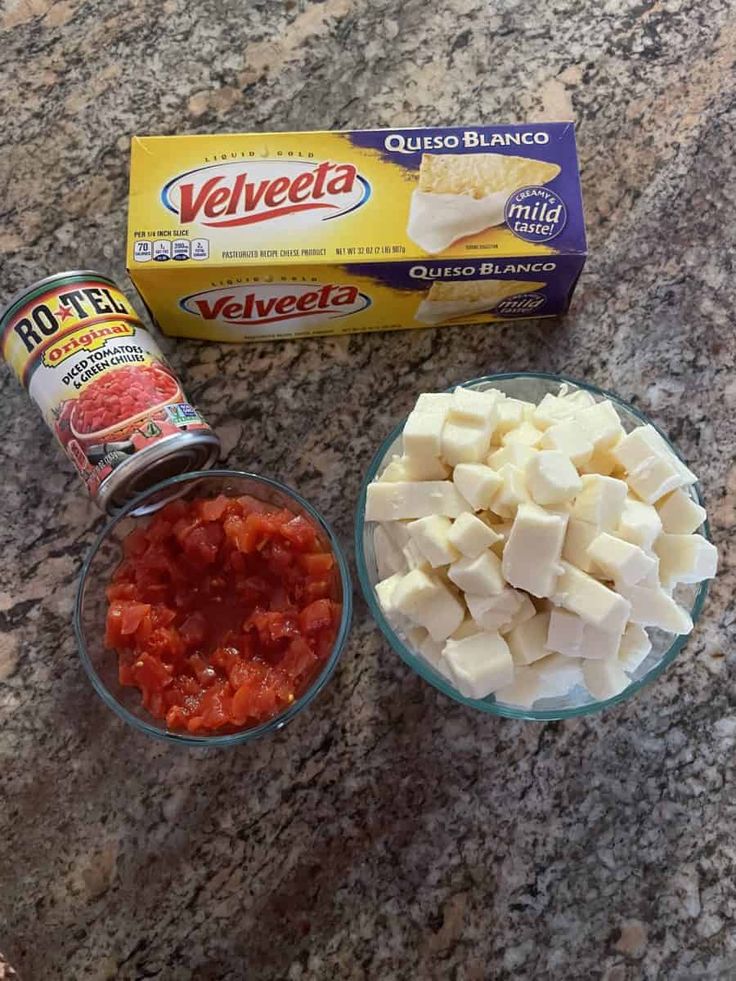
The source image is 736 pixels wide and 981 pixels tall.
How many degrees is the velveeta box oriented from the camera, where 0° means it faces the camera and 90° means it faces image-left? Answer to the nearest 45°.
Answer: approximately 0°
